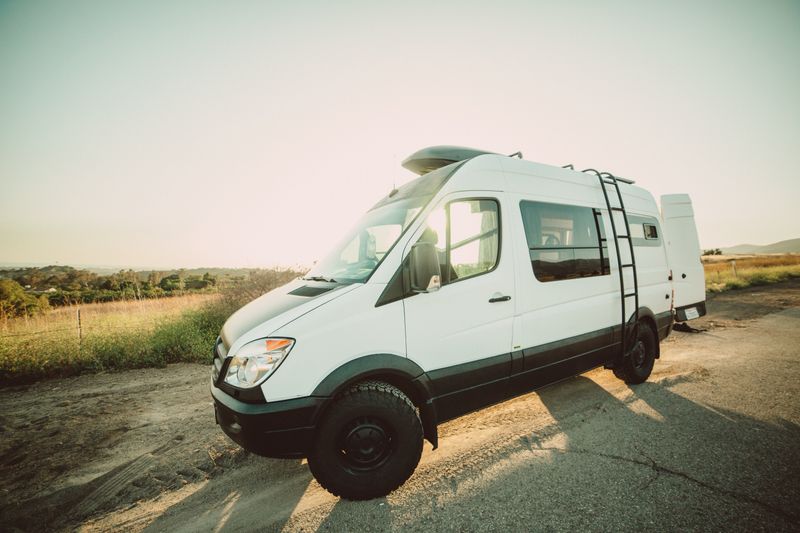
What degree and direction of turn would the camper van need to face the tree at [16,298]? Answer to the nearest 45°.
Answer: approximately 90° to its right

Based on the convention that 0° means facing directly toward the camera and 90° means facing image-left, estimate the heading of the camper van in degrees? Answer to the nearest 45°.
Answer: approximately 45°
